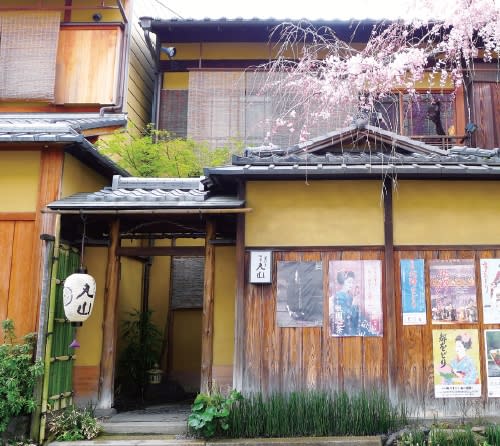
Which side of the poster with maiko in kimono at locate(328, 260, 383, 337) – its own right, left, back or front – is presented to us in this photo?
front

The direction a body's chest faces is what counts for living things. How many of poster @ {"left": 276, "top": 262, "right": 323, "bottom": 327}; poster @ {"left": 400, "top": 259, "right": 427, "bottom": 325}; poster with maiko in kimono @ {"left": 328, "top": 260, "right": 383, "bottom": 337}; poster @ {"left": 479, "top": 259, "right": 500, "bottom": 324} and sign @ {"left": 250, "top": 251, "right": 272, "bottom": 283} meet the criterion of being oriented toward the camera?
5

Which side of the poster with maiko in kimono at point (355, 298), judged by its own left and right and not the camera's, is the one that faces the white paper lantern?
right

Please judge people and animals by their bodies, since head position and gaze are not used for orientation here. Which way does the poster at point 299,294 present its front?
toward the camera

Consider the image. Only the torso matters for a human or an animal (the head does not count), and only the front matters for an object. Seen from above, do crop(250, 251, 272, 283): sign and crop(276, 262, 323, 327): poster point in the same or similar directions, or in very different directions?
same or similar directions

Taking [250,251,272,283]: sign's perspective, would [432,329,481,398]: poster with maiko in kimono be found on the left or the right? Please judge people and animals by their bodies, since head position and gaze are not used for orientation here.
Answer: on its left

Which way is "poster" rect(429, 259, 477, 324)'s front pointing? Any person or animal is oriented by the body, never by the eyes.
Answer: toward the camera

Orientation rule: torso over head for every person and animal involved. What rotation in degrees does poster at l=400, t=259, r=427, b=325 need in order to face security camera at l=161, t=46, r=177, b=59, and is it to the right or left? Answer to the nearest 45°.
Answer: approximately 135° to its right

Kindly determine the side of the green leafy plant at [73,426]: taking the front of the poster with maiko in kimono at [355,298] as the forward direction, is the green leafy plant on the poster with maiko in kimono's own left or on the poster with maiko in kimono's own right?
on the poster with maiko in kimono's own right

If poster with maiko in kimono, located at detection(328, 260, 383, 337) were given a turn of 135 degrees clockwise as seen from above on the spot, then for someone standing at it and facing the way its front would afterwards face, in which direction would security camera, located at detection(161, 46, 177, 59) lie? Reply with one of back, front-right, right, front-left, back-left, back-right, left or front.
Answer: front

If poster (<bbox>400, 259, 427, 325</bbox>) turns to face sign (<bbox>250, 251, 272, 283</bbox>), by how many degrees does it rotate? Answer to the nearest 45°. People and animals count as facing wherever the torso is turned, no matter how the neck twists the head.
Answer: approximately 90° to its right

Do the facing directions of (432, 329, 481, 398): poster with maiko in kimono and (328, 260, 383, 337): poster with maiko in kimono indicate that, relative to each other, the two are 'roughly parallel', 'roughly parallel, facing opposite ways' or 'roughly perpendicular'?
roughly parallel

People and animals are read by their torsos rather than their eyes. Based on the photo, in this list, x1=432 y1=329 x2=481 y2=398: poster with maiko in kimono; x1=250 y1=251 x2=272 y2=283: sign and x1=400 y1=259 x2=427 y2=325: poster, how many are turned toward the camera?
3

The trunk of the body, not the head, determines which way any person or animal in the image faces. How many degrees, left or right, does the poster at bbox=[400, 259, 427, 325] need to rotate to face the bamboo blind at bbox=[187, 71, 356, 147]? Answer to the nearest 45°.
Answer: approximately 135° to its right

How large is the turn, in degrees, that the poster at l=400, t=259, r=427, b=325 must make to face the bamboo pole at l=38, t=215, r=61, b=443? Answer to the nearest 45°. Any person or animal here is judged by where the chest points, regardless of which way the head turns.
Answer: approximately 90° to its right
